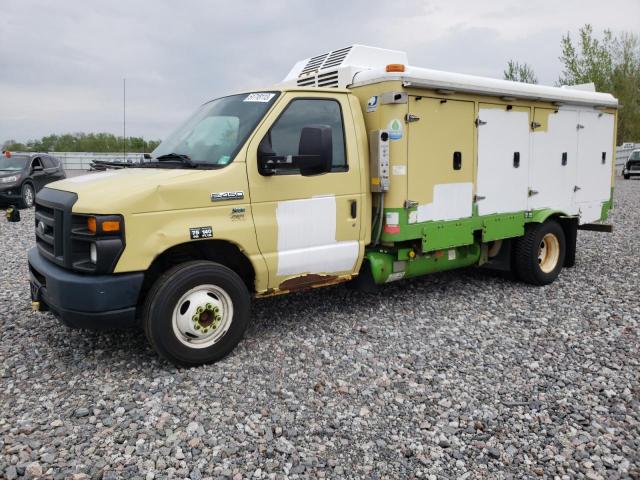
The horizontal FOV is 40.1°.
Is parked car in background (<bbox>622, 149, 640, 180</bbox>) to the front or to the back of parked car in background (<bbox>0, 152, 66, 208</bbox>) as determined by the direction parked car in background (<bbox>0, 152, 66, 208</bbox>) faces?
to the back

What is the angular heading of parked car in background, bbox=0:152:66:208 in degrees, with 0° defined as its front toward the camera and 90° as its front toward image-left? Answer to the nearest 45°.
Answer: approximately 45°
